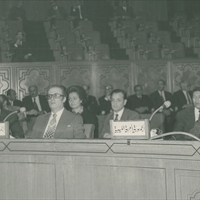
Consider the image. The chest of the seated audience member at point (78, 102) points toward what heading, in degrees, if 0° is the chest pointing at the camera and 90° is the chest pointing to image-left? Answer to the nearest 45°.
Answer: approximately 45°

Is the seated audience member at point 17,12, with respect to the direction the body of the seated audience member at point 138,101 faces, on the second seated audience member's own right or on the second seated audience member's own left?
on the second seated audience member's own right

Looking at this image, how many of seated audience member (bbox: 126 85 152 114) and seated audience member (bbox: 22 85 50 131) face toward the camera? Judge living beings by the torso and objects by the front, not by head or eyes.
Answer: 2

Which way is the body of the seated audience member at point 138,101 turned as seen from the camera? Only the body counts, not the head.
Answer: toward the camera

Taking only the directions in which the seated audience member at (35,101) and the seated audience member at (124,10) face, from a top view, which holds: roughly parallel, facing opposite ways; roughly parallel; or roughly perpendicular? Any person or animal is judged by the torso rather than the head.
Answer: roughly parallel

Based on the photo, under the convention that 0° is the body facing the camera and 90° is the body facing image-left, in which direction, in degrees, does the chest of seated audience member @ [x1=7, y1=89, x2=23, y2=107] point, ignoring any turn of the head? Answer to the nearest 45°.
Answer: approximately 45°

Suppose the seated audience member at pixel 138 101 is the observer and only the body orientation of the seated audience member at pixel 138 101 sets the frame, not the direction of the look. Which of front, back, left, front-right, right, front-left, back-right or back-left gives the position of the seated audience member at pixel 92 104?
right

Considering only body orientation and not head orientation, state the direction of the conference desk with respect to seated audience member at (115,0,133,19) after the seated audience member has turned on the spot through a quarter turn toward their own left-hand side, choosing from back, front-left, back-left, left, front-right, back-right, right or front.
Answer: right

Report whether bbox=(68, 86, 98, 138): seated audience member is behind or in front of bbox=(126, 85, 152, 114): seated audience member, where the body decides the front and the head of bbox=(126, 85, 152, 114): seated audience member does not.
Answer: in front

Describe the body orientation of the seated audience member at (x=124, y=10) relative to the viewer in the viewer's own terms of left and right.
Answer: facing the viewer

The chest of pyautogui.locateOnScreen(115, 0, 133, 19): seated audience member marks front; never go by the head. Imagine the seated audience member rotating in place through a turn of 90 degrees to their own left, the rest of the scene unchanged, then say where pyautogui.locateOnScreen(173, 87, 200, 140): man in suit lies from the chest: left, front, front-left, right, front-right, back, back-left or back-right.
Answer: right

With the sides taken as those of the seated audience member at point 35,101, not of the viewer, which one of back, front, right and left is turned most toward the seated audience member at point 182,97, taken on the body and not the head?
left

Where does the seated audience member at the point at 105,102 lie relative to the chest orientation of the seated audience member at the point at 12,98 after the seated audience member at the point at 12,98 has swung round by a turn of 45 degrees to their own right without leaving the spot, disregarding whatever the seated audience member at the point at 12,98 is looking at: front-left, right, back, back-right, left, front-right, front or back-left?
back

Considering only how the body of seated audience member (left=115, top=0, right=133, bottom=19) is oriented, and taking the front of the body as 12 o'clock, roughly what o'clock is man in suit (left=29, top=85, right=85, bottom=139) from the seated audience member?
The man in suit is roughly at 12 o'clock from the seated audience member.

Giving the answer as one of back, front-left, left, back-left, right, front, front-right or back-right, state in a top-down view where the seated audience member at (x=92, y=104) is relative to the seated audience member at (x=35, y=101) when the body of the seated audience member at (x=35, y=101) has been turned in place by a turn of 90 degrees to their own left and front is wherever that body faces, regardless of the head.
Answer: front

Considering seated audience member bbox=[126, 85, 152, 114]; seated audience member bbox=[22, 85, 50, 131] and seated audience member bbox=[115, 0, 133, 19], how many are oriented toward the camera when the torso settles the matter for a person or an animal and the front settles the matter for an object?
3

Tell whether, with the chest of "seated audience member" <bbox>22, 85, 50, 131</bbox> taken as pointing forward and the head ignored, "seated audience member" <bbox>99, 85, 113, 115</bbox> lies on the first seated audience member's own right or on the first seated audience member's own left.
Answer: on the first seated audience member's own left
